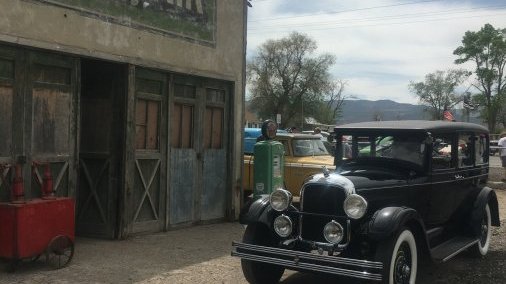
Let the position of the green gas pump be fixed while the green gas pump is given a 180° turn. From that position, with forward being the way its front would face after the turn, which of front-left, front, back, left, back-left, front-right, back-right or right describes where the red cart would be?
left

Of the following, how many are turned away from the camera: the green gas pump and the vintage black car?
0

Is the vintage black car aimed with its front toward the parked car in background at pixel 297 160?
no

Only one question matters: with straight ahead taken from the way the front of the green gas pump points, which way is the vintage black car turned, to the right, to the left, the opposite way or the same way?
to the right

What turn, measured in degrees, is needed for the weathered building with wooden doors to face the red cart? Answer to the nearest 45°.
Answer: approximately 90° to its right

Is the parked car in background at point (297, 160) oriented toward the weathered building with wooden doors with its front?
no

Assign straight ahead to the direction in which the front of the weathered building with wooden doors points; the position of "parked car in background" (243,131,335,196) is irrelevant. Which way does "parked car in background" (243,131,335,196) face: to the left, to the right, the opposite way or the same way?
the same way

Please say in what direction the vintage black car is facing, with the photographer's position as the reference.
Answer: facing the viewer and to the left of the viewer

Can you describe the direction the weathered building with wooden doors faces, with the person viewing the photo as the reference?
facing the viewer and to the right of the viewer

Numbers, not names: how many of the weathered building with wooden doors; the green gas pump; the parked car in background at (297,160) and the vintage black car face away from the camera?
0

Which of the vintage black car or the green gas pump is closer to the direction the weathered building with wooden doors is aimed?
the vintage black car

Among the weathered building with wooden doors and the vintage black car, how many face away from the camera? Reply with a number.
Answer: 0

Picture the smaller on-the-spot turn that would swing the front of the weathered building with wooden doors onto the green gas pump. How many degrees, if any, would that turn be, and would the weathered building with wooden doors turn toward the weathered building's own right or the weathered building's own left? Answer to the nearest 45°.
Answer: approximately 45° to the weathered building's own left

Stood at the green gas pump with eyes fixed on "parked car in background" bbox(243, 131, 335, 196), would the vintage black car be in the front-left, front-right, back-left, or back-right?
back-right

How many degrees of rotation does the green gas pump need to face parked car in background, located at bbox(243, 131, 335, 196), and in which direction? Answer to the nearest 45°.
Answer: approximately 135° to its left

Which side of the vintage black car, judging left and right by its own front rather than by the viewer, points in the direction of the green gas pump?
right

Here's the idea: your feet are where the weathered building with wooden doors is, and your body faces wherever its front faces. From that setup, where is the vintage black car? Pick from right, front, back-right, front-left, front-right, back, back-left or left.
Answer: front

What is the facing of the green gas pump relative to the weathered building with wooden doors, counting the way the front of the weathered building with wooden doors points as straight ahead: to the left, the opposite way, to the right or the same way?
the same way

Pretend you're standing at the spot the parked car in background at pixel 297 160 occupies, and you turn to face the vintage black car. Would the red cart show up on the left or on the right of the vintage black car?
right
